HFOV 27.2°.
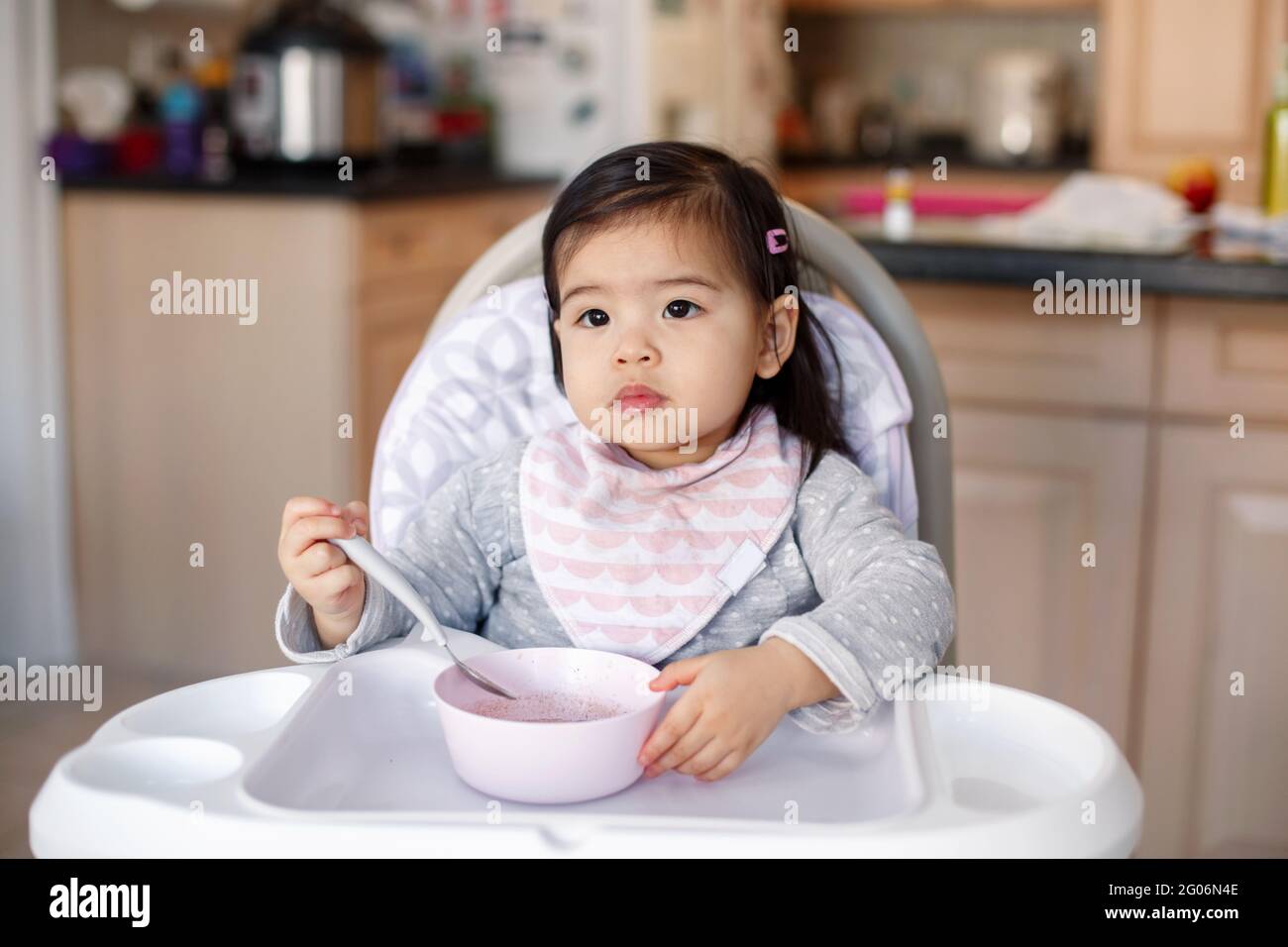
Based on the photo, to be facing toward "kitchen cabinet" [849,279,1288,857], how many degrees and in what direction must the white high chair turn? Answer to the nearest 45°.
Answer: approximately 135° to its left

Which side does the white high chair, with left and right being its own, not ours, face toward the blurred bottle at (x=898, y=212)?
back

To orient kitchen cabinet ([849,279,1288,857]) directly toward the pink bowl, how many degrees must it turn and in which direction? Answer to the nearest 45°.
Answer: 0° — it already faces it

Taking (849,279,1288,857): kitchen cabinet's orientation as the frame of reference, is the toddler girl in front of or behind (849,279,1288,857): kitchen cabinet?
in front

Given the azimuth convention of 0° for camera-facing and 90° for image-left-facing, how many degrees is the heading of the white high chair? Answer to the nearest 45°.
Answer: approximately 0°

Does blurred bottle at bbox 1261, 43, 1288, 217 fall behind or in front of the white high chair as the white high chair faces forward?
behind

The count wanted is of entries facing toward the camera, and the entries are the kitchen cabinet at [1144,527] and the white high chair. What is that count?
2
